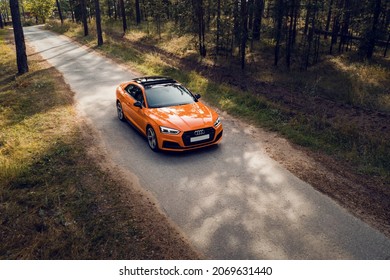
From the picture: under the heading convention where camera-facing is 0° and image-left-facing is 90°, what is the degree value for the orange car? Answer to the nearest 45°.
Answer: approximately 315°

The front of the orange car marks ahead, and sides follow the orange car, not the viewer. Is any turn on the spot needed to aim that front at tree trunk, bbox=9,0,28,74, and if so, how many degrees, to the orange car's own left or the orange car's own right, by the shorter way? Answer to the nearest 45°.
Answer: approximately 180°
